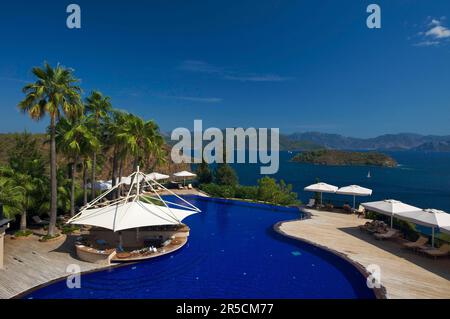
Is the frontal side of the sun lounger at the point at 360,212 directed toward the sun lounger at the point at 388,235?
no

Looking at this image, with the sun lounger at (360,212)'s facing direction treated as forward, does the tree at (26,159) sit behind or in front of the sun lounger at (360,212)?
in front

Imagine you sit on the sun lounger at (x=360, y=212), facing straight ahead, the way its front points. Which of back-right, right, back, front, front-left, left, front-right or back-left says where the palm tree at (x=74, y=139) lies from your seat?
front
